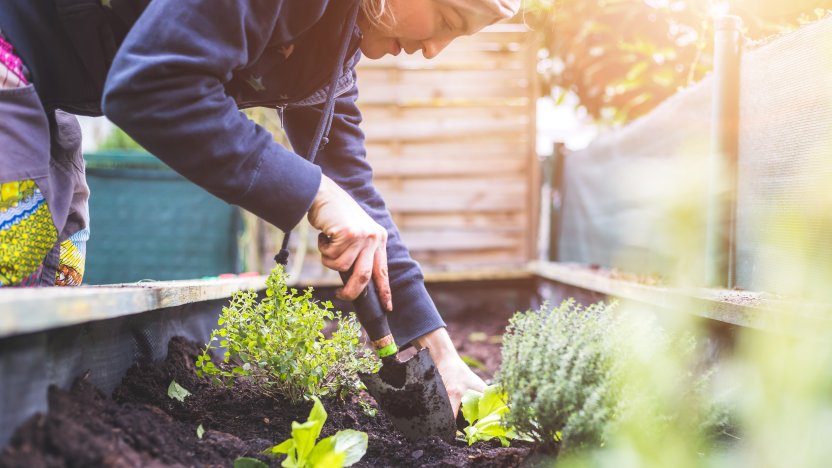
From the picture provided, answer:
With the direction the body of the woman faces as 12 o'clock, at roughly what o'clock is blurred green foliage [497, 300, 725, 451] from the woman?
The blurred green foliage is roughly at 1 o'clock from the woman.

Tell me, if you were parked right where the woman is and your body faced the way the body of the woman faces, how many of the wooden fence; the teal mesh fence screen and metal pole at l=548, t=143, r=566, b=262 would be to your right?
0

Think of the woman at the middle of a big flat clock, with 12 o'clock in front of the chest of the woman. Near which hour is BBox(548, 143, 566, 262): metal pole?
The metal pole is roughly at 10 o'clock from the woman.

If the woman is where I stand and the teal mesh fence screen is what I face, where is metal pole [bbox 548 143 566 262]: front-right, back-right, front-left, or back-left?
front-right

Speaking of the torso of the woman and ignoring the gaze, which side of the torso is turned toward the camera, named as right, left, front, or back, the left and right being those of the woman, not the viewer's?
right

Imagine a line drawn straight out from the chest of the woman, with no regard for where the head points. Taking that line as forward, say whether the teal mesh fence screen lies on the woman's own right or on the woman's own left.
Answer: on the woman's own left

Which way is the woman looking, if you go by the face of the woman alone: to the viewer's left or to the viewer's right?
to the viewer's right

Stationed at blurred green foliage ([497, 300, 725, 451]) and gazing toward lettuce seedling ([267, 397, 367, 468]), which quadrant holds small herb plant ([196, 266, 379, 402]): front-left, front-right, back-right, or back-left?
front-right
